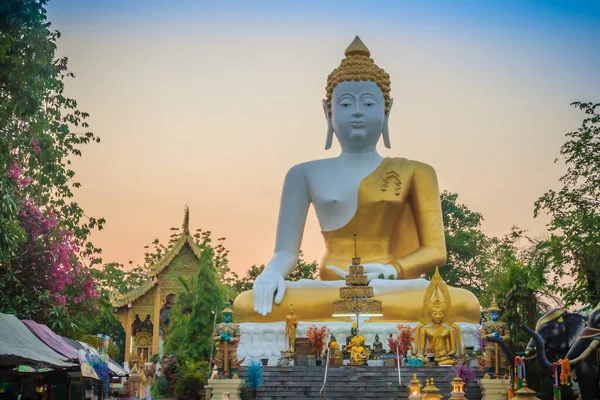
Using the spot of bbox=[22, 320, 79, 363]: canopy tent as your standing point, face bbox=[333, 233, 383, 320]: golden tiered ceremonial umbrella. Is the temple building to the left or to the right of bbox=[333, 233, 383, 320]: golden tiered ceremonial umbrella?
left

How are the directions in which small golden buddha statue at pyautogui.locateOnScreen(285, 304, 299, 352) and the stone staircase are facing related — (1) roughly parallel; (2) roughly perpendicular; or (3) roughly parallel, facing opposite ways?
roughly parallel

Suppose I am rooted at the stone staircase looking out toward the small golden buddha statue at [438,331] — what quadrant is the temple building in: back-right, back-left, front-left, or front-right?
front-left

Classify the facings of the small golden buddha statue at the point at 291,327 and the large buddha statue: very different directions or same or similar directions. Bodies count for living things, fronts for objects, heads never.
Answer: same or similar directions

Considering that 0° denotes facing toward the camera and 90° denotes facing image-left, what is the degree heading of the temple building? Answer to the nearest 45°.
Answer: approximately 0°

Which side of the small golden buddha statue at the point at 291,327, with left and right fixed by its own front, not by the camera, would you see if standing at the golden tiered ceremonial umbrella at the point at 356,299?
left

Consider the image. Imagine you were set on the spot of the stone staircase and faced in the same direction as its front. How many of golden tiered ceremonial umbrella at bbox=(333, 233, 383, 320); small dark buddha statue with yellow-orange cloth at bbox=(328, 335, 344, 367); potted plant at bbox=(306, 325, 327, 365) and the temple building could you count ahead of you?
0

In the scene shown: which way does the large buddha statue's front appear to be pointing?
toward the camera

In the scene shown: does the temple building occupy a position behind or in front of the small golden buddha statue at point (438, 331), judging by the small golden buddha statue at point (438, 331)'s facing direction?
behind

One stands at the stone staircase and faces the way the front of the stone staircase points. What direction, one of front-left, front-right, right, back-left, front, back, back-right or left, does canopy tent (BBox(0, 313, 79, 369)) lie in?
front-right

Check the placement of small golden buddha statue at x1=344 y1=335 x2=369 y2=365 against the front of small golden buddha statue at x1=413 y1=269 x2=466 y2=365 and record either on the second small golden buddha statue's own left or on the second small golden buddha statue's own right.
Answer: on the second small golden buddha statue's own right

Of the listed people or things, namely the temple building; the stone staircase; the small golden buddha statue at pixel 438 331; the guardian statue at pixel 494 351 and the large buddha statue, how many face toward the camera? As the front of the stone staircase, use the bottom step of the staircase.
5

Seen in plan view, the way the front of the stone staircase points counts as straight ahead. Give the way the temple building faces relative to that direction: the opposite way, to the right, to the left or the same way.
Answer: the same way

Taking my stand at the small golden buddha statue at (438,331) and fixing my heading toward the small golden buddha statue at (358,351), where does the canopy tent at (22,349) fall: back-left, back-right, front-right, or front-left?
front-left

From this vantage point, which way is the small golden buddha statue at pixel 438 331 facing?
toward the camera

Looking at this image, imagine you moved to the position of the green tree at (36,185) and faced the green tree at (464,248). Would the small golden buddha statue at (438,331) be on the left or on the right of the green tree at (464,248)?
right
